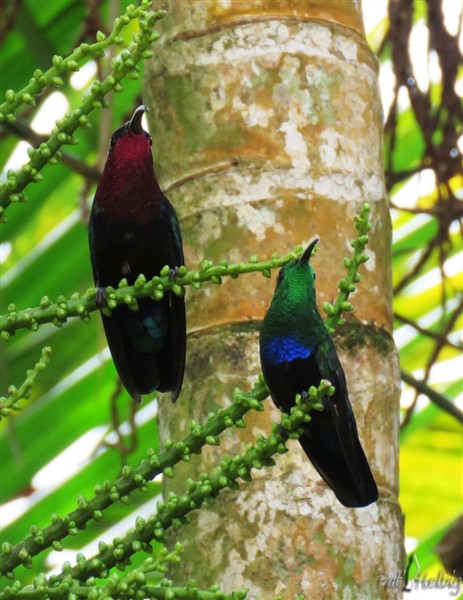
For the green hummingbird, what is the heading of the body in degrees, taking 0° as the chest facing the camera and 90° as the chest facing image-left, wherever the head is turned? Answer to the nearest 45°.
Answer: approximately 45°

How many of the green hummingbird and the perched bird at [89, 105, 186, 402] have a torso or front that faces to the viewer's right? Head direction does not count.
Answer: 0

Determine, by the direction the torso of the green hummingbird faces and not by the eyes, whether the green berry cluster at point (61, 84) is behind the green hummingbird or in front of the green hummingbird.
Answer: in front

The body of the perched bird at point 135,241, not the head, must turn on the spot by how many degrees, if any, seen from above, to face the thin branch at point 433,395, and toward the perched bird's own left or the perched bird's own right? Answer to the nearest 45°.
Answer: approximately 135° to the perched bird's own left

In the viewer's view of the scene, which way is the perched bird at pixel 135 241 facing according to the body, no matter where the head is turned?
toward the camera
